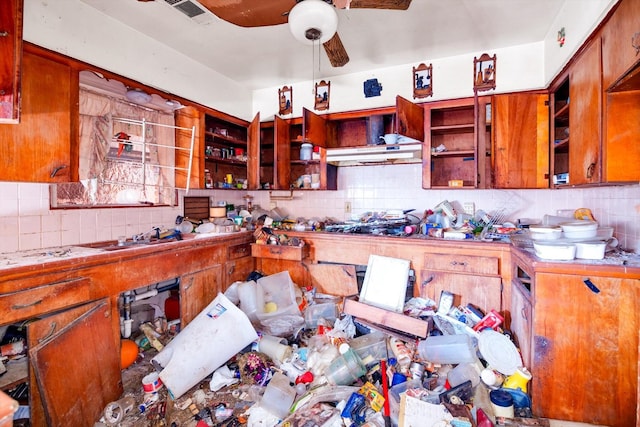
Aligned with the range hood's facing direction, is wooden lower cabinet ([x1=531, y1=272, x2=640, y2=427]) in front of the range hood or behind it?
in front

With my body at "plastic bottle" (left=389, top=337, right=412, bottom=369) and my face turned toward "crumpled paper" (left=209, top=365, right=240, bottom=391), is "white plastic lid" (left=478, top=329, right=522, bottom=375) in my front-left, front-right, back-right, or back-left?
back-left

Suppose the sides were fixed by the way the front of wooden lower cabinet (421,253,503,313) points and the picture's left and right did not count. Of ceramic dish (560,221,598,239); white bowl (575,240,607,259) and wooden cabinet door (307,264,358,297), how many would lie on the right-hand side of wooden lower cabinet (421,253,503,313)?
1

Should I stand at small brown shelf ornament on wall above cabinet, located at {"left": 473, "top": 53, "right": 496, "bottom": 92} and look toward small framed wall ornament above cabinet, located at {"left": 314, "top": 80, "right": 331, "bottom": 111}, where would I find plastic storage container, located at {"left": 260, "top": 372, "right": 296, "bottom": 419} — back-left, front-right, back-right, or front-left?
front-left

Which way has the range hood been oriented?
toward the camera

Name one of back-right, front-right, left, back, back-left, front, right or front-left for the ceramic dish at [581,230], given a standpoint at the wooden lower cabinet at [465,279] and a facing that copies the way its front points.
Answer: front-left

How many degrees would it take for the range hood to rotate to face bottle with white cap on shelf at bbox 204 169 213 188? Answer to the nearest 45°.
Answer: approximately 90° to its right

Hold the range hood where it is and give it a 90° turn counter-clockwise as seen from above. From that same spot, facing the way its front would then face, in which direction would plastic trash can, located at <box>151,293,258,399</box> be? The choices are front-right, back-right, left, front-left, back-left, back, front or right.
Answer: back-right

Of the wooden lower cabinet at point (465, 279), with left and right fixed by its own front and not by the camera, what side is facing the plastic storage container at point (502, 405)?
front

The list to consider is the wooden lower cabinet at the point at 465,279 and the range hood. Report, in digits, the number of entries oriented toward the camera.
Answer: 2
